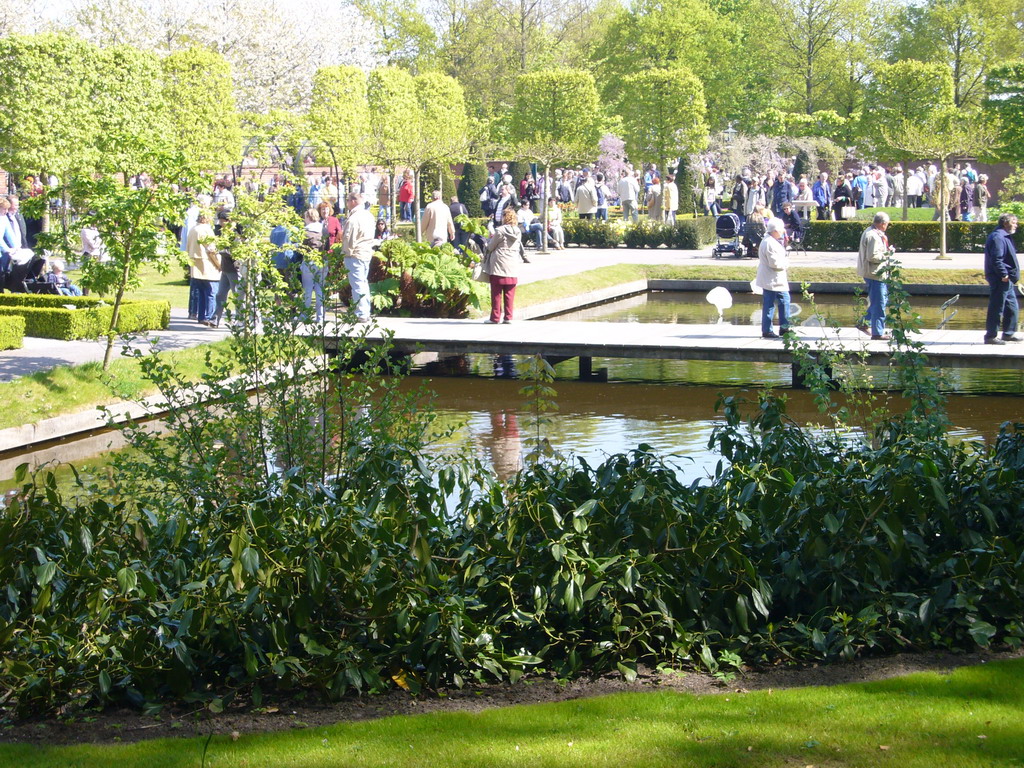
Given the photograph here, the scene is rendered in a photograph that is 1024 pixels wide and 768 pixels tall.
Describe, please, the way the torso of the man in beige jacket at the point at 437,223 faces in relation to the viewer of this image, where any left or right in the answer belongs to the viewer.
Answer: facing away from the viewer

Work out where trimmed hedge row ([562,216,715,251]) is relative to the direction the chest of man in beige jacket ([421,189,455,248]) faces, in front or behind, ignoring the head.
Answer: in front

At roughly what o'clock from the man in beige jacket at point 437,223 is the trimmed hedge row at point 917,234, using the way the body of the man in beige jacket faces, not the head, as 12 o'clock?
The trimmed hedge row is roughly at 2 o'clock from the man in beige jacket.

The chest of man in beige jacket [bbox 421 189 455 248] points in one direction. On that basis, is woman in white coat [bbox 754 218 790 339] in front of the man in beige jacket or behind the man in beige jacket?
behind

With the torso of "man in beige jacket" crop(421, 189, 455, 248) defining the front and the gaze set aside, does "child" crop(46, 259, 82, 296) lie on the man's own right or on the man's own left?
on the man's own left

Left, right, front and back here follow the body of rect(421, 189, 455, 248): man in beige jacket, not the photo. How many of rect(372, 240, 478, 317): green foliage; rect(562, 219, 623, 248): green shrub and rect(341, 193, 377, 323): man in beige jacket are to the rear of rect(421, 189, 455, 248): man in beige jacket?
2

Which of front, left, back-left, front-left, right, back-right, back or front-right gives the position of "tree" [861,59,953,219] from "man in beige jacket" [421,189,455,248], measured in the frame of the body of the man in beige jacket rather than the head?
front-right

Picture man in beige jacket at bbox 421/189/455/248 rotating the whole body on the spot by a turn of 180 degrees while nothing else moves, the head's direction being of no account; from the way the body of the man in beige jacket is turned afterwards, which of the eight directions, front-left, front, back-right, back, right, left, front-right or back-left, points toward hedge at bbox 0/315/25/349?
front-right

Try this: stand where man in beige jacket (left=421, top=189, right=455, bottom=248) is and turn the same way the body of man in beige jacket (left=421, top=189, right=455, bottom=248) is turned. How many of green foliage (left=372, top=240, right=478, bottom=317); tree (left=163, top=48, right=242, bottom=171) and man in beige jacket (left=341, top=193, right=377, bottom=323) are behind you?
2

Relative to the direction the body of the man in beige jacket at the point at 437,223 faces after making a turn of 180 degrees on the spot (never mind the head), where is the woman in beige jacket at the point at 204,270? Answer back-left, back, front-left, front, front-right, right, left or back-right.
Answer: front-right

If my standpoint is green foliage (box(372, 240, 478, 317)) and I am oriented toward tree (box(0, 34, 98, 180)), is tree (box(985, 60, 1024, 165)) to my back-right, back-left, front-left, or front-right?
back-right
